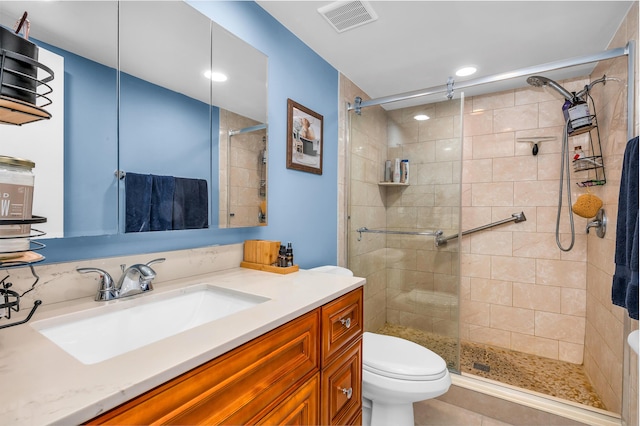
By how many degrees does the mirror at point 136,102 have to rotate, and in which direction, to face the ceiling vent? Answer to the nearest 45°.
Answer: approximately 45° to its left

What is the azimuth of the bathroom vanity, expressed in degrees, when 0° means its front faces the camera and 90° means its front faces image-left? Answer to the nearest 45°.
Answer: approximately 315°

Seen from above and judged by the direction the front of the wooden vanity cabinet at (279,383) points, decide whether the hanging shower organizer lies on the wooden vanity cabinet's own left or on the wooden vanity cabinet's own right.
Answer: on the wooden vanity cabinet's own left

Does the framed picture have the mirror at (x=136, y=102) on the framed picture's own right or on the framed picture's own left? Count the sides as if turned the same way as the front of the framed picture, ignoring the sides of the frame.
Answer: on the framed picture's own right

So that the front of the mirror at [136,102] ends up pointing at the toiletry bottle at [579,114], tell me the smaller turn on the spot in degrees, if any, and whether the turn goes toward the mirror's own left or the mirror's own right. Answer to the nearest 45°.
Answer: approximately 45° to the mirror's own left

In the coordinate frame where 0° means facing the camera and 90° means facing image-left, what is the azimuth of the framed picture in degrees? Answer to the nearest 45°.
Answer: approximately 315°

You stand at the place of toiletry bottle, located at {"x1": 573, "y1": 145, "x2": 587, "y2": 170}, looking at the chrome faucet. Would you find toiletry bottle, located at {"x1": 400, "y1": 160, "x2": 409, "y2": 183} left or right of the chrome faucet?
right

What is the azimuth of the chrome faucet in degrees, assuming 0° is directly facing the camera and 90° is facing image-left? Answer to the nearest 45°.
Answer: approximately 315°

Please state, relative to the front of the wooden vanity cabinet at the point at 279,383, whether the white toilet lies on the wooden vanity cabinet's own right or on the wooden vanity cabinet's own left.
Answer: on the wooden vanity cabinet's own left

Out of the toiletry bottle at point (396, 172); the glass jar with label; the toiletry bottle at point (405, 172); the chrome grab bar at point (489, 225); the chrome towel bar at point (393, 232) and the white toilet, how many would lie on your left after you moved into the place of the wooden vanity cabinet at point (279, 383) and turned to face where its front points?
5

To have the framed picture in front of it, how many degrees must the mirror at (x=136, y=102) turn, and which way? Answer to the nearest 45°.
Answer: approximately 90° to its left

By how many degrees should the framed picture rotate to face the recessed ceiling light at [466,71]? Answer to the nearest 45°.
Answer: approximately 45° to its left

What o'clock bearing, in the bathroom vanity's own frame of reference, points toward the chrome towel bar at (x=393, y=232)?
The chrome towel bar is roughly at 9 o'clock from the bathroom vanity.

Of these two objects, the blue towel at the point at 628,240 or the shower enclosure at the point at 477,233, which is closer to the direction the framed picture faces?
the blue towel

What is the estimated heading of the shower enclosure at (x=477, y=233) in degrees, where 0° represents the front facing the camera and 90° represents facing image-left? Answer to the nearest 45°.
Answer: approximately 45°
